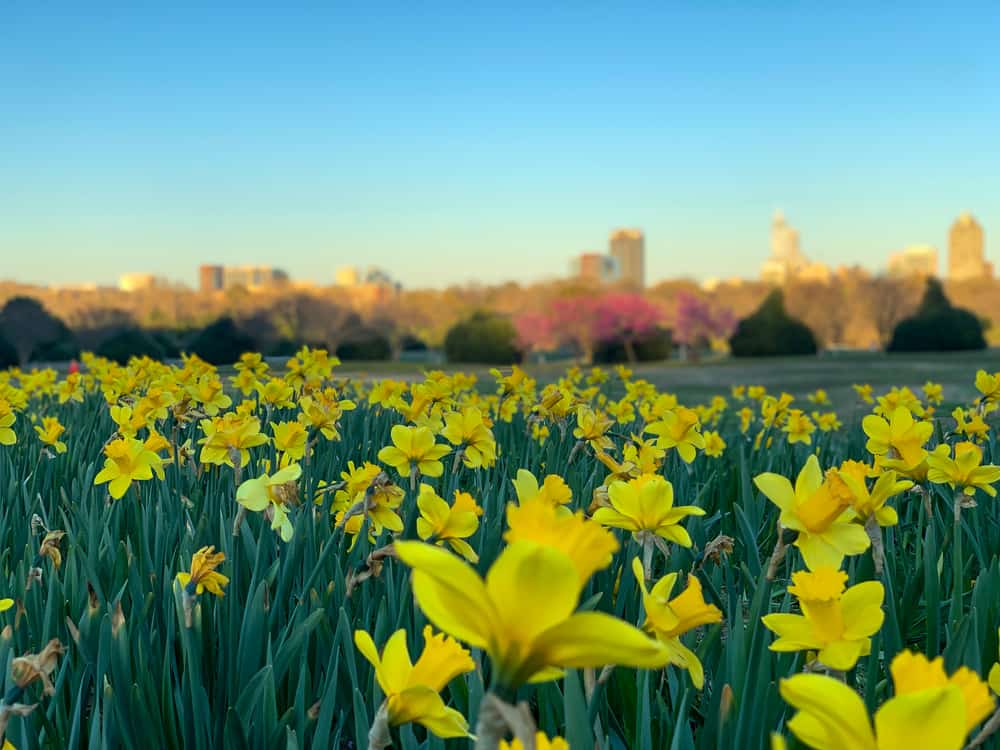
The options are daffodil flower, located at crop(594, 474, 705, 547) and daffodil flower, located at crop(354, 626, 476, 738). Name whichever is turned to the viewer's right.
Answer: daffodil flower, located at crop(354, 626, 476, 738)

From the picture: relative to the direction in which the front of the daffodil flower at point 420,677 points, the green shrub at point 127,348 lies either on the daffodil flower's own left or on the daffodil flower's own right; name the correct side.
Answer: on the daffodil flower's own left
